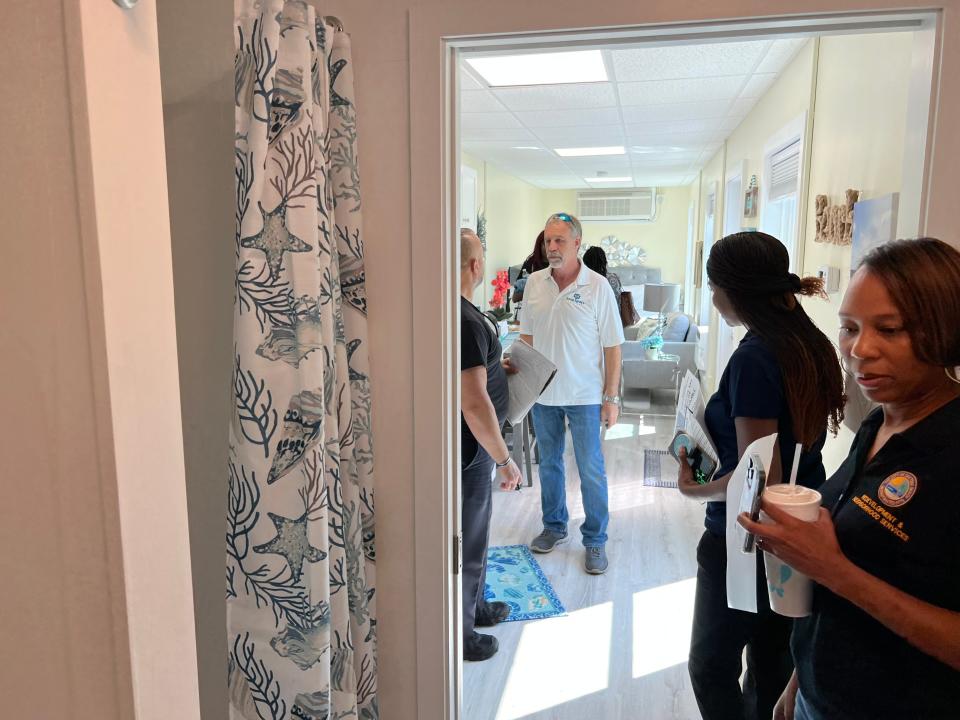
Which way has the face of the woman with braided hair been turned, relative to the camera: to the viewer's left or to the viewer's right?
to the viewer's left

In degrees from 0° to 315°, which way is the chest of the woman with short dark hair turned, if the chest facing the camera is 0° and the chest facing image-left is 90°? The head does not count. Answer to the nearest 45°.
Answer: approximately 45°

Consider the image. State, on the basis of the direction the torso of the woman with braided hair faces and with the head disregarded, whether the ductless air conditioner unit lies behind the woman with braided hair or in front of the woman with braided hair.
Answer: in front

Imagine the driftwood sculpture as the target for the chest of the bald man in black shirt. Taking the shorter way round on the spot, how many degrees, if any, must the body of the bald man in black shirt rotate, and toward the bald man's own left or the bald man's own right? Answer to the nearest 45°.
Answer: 0° — they already face it

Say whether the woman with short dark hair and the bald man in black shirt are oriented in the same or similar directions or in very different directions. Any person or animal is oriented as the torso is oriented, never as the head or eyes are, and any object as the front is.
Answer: very different directions

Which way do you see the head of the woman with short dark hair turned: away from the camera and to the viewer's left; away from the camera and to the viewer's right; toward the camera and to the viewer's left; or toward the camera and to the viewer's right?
toward the camera and to the viewer's left

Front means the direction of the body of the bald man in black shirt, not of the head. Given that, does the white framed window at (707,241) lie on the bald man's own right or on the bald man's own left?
on the bald man's own left

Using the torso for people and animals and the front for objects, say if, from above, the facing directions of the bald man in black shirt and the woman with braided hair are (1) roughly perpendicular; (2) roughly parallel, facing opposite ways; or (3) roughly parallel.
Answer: roughly perpendicular

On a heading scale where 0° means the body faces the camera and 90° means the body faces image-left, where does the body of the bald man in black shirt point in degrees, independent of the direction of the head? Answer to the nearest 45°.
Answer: approximately 270°

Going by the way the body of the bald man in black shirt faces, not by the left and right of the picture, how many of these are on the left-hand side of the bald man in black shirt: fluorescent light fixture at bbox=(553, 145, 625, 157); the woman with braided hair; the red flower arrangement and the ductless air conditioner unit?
3

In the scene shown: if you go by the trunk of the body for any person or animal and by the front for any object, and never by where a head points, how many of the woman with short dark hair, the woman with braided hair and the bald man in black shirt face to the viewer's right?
1

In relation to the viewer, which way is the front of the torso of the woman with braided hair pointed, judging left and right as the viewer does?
facing away from the viewer and to the left of the viewer

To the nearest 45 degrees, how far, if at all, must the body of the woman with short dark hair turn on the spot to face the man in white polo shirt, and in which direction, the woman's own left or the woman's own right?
approximately 90° to the woman's own right

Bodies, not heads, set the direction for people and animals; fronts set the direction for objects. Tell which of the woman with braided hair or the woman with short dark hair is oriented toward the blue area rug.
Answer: the woman with braided hair

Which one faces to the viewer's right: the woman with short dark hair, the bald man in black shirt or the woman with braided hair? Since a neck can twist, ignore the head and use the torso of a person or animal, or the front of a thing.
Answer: the bald man in black shirt
